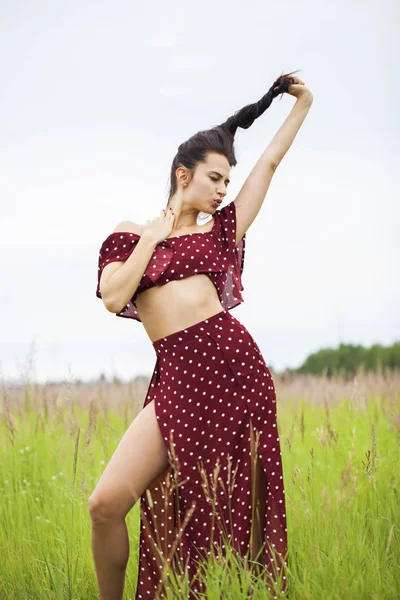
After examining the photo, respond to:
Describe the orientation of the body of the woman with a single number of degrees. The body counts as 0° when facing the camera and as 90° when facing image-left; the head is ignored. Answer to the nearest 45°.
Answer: approximately 0°
